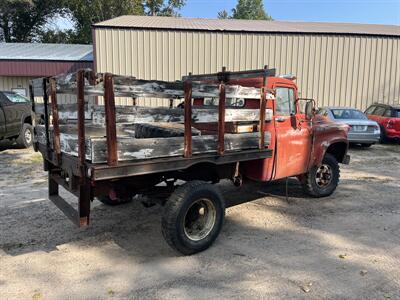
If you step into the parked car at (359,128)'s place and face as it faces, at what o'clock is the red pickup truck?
The red pickup truck is roughly at 8 o'clock from the parked car.

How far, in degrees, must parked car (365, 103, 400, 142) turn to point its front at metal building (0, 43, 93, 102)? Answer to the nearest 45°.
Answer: approximately 45° to its left

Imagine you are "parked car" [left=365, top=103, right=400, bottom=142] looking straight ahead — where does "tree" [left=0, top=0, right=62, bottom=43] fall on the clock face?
The tree is roughly at 11 o'clock from the parked car.

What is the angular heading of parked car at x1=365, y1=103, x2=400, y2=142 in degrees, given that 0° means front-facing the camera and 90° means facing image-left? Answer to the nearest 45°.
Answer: approximately 135°

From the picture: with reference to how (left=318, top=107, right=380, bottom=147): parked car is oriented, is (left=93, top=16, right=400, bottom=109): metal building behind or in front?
in front

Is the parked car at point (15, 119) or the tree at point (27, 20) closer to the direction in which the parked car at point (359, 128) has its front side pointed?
the tree

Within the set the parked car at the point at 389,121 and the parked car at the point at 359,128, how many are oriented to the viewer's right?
0

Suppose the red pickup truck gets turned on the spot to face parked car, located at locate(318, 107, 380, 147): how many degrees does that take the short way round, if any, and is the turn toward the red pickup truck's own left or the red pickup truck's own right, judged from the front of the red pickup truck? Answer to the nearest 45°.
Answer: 0° — it already faces it
